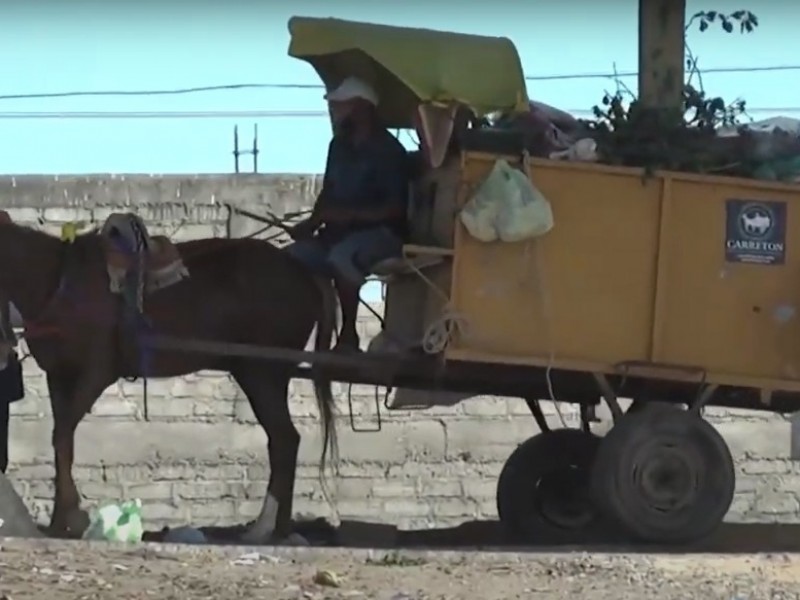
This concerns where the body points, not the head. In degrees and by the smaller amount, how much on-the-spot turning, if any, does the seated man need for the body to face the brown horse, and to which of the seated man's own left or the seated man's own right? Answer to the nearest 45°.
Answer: approximately 45° to the seated man's own right

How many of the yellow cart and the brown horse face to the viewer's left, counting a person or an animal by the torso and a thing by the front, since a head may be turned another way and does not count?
2

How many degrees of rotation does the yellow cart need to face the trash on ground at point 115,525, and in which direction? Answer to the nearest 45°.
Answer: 0° — it already faces it

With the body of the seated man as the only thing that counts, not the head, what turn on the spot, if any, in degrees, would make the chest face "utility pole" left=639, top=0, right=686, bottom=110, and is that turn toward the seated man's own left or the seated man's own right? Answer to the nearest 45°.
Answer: approximately 135° to the seated man's own right

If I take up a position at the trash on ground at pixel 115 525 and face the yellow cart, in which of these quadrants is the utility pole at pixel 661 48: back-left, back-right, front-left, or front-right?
front-left

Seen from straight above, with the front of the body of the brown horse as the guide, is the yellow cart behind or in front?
behind

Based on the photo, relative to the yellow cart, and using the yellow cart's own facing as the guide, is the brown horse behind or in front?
in front

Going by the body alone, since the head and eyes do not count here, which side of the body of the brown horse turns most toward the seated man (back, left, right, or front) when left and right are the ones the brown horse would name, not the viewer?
back

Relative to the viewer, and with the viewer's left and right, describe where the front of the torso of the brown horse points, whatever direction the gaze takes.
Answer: facing to the left of the viewer

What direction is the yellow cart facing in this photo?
to the viewer's left

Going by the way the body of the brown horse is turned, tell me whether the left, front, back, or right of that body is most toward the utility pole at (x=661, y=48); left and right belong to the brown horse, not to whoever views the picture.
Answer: back
